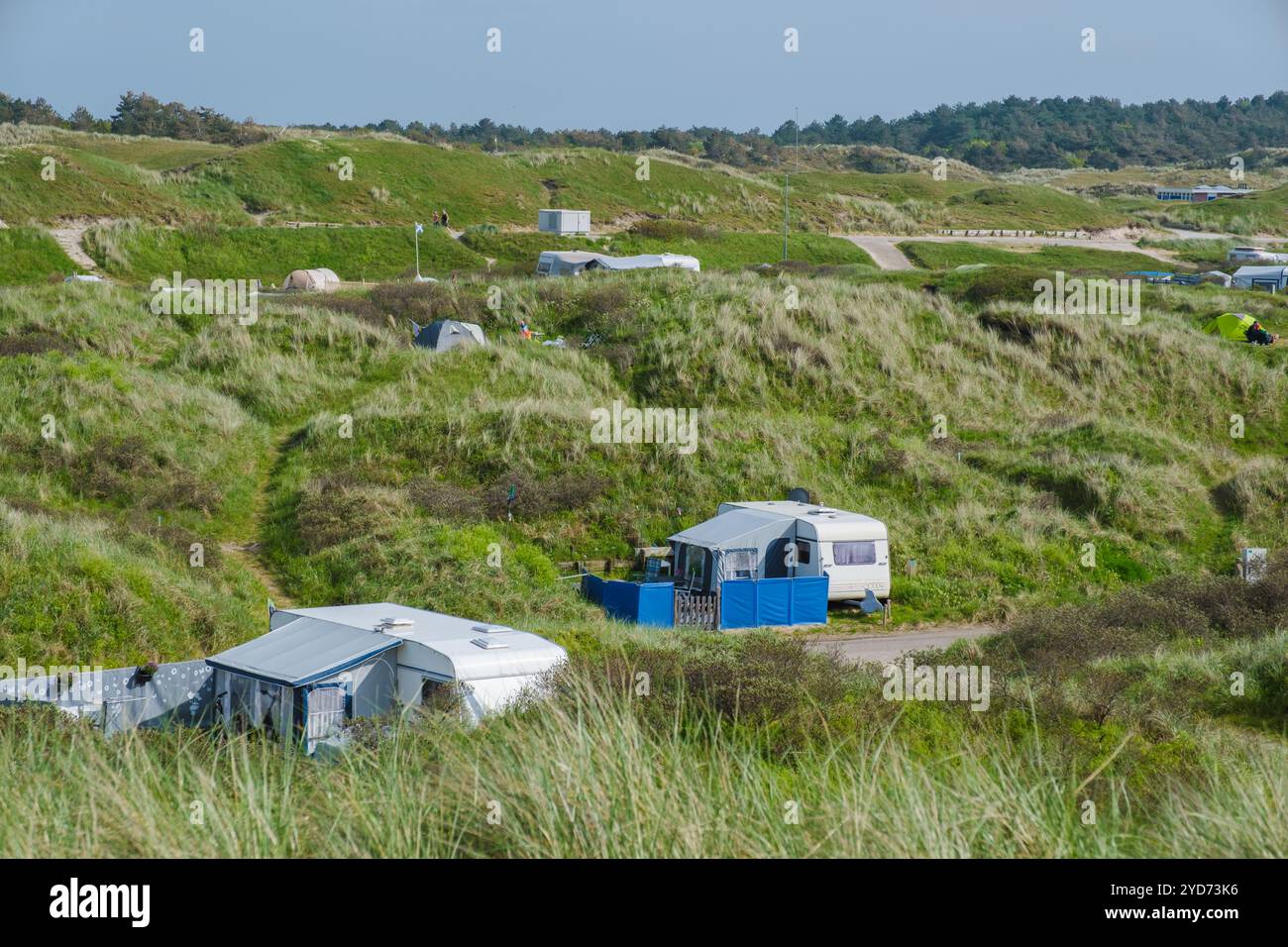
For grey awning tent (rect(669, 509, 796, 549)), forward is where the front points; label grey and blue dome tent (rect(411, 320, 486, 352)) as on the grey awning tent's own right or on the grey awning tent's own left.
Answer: on the grey awning tent's own right

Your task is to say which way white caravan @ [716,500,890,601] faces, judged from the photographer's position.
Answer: facing the viewer and to the right of the viewer

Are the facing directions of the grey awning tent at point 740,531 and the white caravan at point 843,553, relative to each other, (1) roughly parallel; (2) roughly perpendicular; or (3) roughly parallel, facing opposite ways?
roughly perpendicular

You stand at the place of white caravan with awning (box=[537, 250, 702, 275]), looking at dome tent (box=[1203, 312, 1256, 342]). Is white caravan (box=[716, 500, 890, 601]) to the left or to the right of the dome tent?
right

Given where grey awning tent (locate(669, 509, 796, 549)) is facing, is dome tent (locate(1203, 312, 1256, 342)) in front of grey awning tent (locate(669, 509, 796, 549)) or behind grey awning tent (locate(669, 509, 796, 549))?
behind

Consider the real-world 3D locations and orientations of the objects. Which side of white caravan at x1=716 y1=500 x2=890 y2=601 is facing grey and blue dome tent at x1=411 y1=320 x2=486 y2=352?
back

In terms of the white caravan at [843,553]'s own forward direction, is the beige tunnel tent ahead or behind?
behind

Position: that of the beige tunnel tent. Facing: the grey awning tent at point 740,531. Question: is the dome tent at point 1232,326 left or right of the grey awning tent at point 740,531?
left

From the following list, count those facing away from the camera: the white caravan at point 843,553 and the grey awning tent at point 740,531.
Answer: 0

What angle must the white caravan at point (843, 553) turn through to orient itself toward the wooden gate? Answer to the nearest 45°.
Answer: approximately 90° to its right
